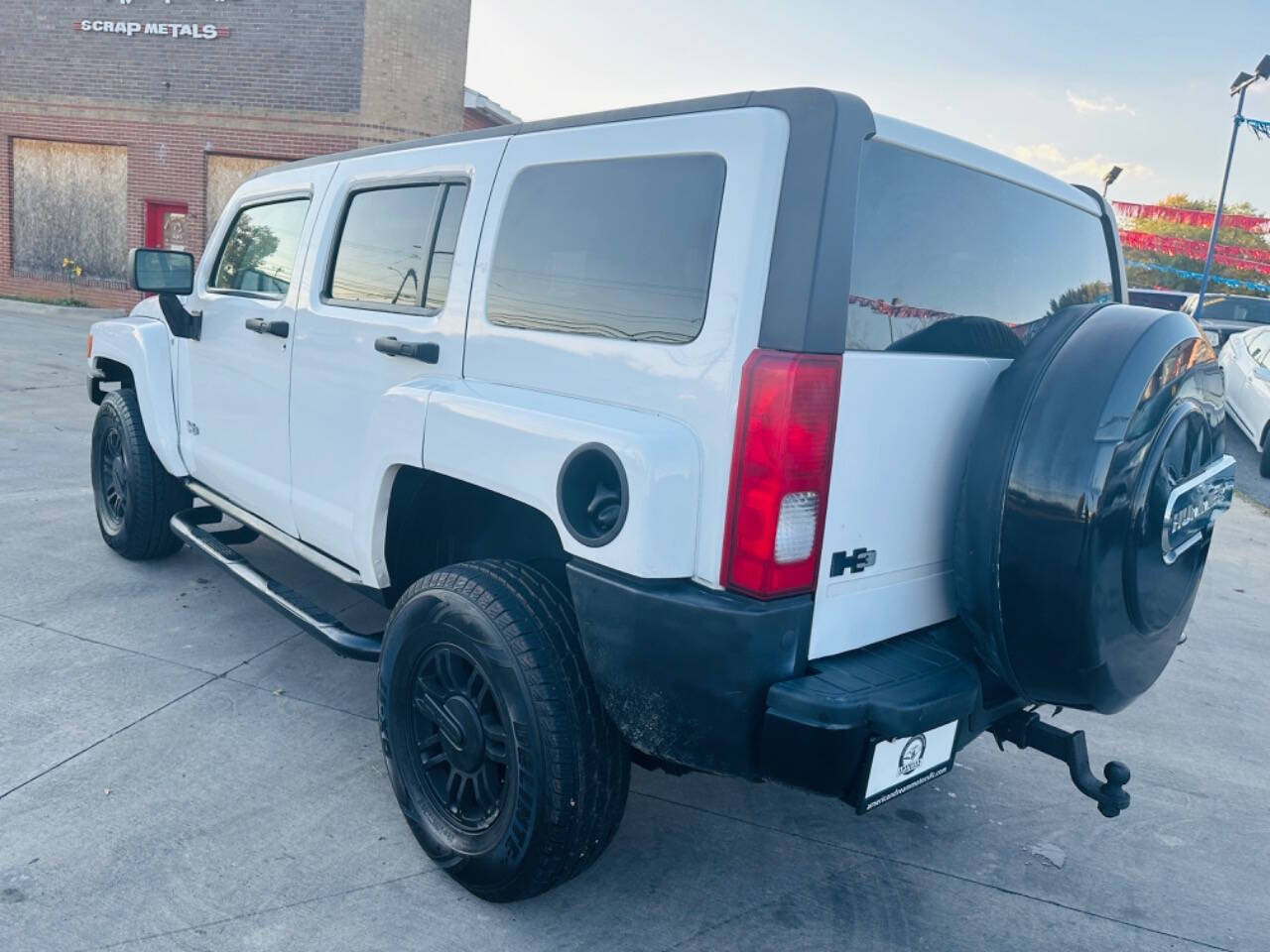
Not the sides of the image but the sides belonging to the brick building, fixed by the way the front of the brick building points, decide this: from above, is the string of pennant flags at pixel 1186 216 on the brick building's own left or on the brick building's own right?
on the brick building's own left

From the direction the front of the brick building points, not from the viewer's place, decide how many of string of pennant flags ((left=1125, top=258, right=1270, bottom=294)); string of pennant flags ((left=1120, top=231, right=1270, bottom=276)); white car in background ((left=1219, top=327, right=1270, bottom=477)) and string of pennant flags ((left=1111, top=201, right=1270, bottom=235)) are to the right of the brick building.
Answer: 0

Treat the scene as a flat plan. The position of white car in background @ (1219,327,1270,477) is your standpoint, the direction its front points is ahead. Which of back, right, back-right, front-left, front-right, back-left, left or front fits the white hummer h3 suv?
front-left

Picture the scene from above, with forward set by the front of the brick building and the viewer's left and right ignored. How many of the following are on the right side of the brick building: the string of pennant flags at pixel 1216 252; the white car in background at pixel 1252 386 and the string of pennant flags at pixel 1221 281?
0

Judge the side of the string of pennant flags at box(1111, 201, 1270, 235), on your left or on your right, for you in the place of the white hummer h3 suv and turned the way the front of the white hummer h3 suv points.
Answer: on your right

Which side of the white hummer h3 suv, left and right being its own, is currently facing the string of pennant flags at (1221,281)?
right

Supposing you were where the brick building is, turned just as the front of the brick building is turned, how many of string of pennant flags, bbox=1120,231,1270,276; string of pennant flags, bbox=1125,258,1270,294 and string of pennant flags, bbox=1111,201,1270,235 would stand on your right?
0

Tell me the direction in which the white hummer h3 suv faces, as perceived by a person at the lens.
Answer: facing away from the viewer and to the left of the viewer

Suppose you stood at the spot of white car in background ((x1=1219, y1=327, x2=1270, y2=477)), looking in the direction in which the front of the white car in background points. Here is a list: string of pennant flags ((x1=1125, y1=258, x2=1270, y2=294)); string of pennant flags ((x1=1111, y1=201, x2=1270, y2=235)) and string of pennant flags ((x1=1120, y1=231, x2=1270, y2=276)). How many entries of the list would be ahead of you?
0

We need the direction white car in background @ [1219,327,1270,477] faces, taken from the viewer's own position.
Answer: facing the viewer and to the left of the viewer

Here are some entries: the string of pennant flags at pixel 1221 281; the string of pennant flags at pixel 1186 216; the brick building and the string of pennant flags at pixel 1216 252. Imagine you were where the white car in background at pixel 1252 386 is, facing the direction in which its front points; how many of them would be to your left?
0

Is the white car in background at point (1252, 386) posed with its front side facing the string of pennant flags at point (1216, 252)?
no

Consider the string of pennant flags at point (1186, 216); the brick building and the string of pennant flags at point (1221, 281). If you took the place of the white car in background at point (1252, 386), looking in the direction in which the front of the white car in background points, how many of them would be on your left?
0

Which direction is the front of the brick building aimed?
toward the camera

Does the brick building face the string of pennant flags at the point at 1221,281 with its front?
no

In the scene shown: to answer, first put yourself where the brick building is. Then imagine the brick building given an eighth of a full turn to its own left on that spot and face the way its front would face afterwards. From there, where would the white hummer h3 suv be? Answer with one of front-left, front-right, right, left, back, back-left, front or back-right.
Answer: front-right

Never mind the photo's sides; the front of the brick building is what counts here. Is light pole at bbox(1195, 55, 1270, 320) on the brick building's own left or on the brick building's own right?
on the brick building's own left

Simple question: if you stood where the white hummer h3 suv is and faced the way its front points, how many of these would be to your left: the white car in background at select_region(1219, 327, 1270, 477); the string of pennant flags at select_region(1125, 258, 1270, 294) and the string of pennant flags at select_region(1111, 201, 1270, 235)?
0

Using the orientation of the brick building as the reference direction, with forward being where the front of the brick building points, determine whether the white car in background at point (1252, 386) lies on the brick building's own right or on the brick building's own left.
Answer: on the brick building's own left
